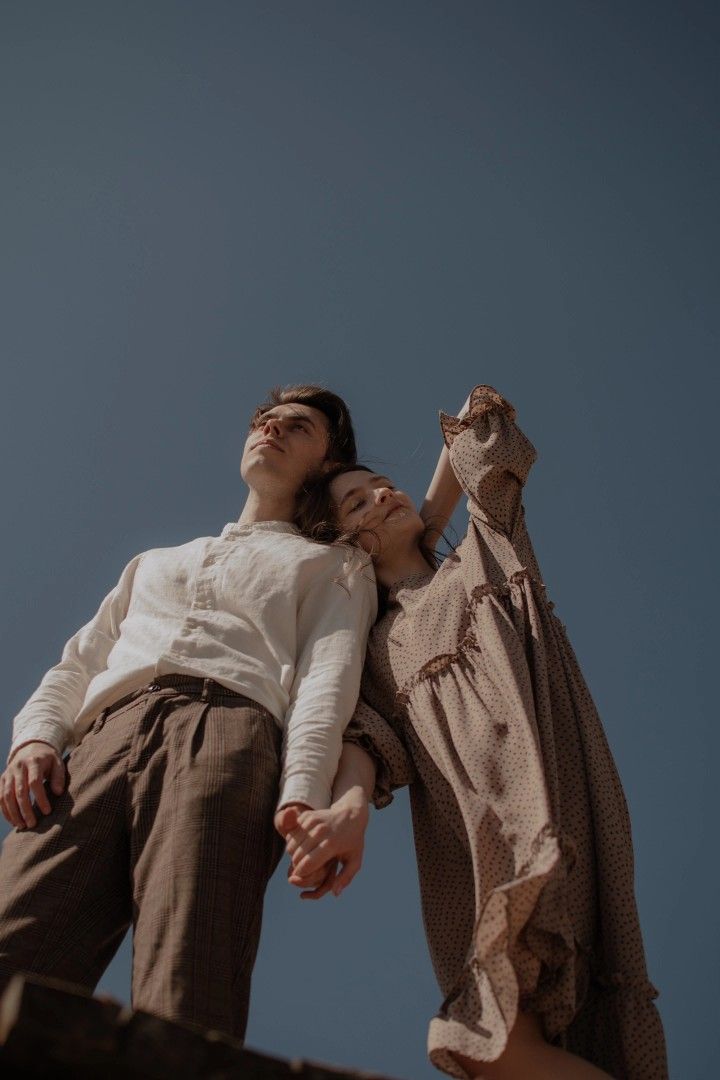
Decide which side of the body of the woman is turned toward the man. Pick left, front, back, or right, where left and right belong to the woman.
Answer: right

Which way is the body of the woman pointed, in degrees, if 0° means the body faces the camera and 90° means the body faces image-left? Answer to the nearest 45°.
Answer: approximately 0°
